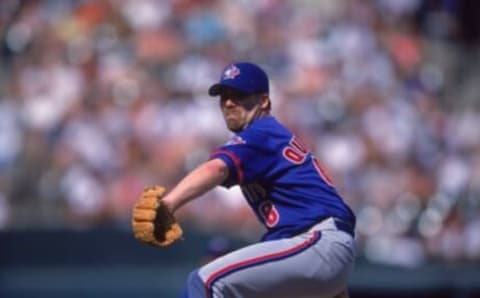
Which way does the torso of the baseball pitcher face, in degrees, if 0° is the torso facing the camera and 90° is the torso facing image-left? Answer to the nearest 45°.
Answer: approximately 90°
